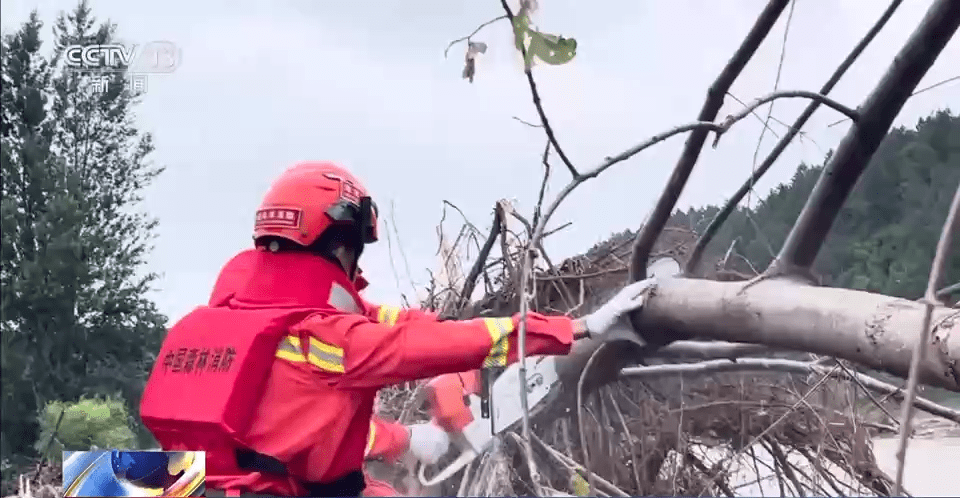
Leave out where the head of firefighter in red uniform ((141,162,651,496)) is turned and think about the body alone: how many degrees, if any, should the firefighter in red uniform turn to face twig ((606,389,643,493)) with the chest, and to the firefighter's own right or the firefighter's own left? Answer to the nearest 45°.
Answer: approximately 45° to the firefighter's own right

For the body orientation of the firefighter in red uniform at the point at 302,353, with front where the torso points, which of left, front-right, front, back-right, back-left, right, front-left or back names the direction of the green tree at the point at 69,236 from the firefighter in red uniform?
left

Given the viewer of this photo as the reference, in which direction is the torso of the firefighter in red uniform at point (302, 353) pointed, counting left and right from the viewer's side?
facing away from the viewer and to the right of the viewer

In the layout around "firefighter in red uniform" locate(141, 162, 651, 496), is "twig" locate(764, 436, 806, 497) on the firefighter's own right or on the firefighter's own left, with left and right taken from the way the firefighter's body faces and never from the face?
on the firefighter's own right

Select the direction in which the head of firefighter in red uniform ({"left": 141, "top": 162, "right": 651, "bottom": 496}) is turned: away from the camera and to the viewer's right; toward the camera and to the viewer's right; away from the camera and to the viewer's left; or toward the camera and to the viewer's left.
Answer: away from the camera and to the viewer's right

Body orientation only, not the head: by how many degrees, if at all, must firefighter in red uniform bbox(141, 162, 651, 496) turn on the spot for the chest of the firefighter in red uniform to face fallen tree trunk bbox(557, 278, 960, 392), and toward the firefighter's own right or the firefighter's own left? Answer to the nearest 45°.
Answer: approximately 45° to the firefighter's own right

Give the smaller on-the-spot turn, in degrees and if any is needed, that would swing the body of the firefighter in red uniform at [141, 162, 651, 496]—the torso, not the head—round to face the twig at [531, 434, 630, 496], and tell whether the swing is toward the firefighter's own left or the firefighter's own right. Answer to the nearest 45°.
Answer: approximately 45° to the firefighter's own right

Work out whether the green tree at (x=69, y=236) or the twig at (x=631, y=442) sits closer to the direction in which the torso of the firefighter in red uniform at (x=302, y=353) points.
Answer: the twig
